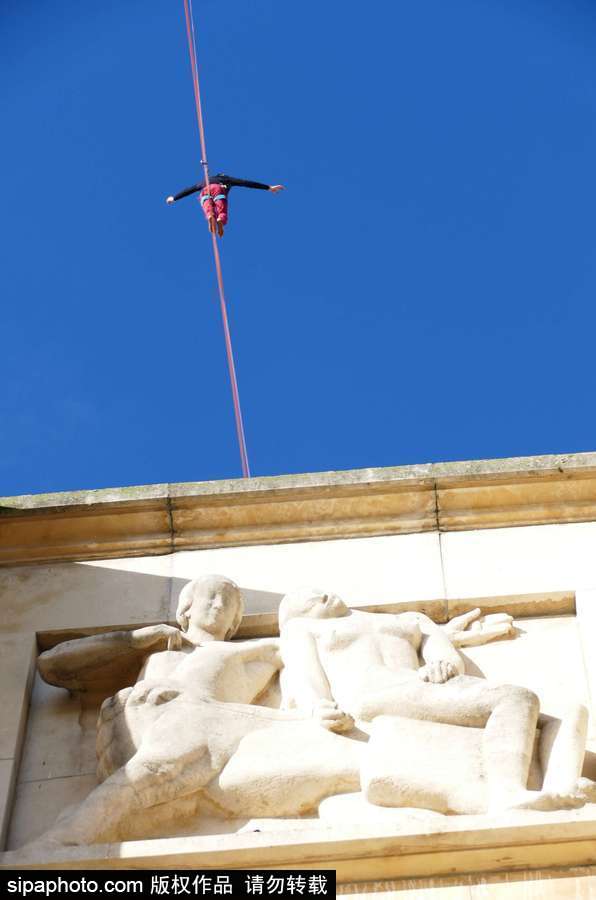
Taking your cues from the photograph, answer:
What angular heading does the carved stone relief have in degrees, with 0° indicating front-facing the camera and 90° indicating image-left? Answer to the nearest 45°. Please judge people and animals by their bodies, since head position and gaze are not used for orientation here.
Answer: approximately 0°

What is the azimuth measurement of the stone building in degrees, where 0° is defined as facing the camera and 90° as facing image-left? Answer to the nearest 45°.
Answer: approximately 0°
